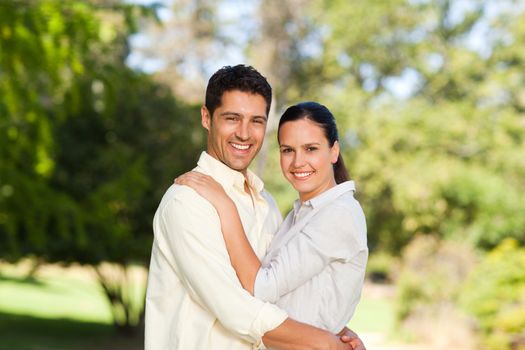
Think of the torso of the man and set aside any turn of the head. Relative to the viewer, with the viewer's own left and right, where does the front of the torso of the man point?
facing the viewer and to the right of the viewer

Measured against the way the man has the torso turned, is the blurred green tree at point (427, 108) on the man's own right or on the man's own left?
on the man's own left

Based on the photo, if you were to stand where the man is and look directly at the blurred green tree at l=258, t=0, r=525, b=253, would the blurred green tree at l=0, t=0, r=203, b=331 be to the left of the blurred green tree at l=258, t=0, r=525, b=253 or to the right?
left

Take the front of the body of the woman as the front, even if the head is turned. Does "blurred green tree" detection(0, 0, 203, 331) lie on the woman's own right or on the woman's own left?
on the woman's own right

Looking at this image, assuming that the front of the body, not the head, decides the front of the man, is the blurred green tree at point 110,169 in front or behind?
behind

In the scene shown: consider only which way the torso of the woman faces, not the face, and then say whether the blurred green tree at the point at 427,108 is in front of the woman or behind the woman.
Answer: behind

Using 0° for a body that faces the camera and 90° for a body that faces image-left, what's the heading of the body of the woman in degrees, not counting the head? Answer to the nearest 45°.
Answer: approximately 45°

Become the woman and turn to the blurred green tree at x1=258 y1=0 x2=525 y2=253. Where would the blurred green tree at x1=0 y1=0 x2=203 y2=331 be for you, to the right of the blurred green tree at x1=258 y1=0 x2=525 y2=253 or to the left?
left
